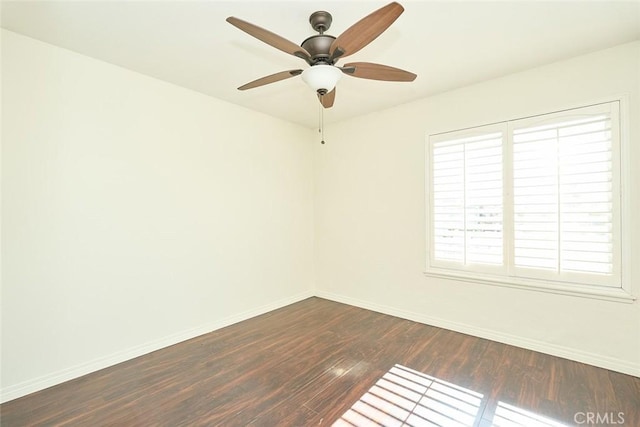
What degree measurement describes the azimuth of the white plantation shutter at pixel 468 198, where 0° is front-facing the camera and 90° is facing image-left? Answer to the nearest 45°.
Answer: approximately 45°

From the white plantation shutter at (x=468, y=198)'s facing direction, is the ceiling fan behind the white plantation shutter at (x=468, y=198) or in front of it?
in front
